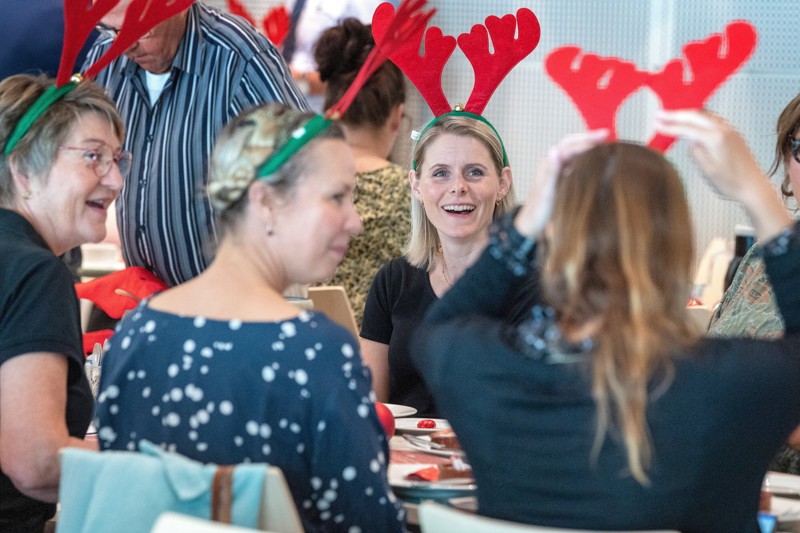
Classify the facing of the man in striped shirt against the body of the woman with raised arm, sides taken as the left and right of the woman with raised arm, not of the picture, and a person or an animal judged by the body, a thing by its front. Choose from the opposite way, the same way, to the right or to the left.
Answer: the opposite way

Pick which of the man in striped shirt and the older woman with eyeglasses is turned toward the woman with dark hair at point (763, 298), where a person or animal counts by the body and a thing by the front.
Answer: the older woman with eyeglasses

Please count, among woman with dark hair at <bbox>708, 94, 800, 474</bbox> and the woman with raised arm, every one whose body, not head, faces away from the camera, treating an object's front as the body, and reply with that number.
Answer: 1

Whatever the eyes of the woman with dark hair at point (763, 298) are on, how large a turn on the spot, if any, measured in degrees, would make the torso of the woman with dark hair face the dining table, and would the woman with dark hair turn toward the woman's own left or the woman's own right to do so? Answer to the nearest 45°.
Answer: approximately 45° to the woman's own right

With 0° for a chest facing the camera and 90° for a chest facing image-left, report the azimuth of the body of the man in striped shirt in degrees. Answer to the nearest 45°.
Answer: approximately 45°

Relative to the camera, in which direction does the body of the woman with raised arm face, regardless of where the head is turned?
away from the camera

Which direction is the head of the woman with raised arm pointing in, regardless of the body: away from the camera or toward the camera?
away from the camera

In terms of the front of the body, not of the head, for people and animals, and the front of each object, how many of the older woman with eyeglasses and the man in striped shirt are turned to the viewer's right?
1

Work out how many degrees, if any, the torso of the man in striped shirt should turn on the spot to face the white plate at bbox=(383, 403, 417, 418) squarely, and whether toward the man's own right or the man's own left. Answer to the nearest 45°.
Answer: approximately 90° to the man's own left

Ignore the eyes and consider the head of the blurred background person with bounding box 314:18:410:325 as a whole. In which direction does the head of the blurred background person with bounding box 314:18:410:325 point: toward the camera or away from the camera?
away from the camera

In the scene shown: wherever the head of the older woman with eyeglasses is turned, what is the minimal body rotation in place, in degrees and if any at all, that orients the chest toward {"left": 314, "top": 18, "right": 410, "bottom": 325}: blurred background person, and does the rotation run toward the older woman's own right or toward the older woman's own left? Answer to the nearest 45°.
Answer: approximately 45° to the older woman's own left

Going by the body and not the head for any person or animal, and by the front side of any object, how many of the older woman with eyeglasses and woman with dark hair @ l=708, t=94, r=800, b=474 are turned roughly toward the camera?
1
